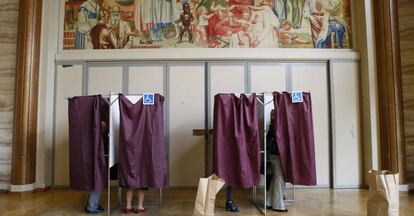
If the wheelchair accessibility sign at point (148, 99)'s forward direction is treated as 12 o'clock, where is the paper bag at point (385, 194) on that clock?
The paper bag is roughly at 10 o'clock from the wheelchair accessibility sign.

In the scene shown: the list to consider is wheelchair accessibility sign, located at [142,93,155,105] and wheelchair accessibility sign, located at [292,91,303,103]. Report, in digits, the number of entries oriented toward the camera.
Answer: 2

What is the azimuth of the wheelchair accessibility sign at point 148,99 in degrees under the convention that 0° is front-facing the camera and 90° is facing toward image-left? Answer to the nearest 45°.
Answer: approximately 0°

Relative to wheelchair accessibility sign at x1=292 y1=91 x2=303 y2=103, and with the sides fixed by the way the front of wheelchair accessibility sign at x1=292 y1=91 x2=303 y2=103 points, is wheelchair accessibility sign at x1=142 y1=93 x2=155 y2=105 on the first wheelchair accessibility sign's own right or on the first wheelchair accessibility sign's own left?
on the first wheelchair accessibility sign's own right

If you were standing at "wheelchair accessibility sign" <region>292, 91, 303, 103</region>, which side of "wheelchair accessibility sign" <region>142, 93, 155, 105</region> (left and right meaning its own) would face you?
left
